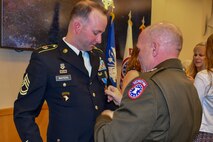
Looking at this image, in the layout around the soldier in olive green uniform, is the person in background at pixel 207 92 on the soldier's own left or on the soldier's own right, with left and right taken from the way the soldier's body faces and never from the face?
on the soldier's own right

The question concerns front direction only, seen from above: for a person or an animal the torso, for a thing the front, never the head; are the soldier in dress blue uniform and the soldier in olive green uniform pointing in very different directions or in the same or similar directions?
very different directions

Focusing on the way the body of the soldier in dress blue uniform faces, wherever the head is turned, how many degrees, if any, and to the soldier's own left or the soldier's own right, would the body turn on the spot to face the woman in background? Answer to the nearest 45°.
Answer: approximately 90° to the soldier's own left

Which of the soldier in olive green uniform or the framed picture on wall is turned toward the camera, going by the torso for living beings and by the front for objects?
the framed picture on wall

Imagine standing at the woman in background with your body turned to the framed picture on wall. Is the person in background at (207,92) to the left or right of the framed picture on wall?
left

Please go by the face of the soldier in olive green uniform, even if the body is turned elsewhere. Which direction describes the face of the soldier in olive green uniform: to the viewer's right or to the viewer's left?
to the viewer's left

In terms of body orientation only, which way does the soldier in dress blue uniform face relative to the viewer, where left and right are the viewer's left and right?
facing the viewer and to the right of the viewer

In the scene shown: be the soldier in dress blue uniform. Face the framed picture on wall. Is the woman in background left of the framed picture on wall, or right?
right

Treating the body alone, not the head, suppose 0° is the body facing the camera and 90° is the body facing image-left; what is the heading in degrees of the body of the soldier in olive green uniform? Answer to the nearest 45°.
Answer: approximately 135°

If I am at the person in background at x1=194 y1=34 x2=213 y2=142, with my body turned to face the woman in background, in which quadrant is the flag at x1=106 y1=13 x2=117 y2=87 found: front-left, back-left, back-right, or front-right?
front-left

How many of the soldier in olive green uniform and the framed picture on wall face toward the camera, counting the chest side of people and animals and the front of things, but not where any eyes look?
1

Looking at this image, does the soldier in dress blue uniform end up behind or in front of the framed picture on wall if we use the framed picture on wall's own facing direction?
in front

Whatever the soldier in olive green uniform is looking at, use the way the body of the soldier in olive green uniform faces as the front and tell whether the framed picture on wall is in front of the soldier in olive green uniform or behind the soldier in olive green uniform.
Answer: in front

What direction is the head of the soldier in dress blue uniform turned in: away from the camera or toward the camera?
toward the camera

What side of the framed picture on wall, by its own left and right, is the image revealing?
front
